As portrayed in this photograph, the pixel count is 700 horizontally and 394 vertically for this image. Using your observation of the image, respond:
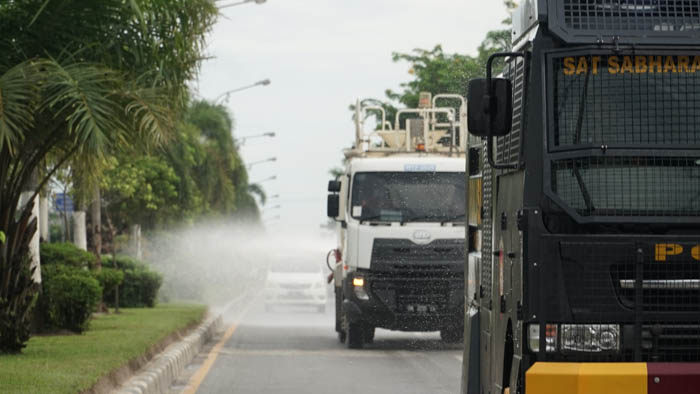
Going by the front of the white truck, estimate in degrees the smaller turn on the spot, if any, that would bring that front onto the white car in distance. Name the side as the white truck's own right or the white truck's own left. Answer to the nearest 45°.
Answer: approximately 180°

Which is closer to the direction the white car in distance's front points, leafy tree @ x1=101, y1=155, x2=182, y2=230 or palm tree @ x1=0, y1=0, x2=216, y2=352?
the palm tree

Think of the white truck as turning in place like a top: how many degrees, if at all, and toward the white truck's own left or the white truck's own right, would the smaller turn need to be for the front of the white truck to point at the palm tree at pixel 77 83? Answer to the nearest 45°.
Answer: approximately 45° to the white truck's own right

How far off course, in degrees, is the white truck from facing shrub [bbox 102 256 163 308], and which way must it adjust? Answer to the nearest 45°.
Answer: approximately 135° to its right

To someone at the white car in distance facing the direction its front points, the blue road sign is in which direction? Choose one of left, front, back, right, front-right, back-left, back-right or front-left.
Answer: right

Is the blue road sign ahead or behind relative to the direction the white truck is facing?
behind

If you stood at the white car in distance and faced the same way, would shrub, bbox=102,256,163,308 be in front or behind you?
in front

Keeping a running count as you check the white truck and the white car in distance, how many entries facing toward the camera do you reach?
2

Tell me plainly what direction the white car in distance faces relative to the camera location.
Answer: facing the viewer

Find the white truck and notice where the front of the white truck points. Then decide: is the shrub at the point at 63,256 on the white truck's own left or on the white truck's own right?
on the white truck's own right

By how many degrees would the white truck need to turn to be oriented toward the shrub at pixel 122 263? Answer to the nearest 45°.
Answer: approximately 135° to its right

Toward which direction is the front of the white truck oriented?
toward the camera

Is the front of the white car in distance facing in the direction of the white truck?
yes
